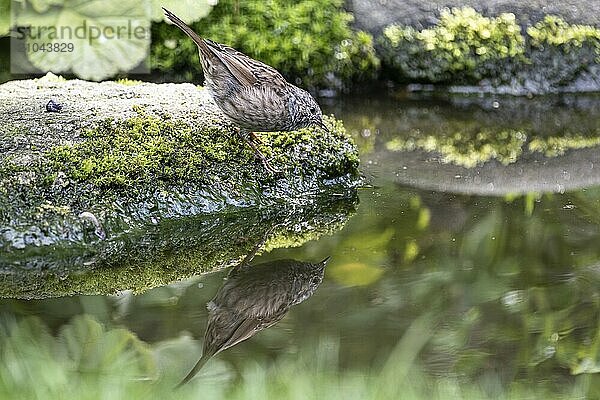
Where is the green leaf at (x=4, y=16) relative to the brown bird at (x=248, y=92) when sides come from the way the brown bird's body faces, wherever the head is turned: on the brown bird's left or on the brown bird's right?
on the brown bird's left

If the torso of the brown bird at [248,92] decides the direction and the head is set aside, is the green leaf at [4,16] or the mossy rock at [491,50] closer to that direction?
the mossy rock

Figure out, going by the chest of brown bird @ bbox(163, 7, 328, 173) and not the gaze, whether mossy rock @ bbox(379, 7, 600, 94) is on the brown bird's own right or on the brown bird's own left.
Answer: on the brown bird's own left

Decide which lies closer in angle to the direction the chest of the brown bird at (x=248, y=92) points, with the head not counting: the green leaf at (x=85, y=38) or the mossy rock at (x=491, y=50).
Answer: the mossy rock

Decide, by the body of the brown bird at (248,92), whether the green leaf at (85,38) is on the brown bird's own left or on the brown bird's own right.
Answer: on the brown bird's own left

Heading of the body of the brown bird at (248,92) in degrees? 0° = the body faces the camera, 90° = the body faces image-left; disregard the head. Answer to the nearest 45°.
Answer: approximately 270°
